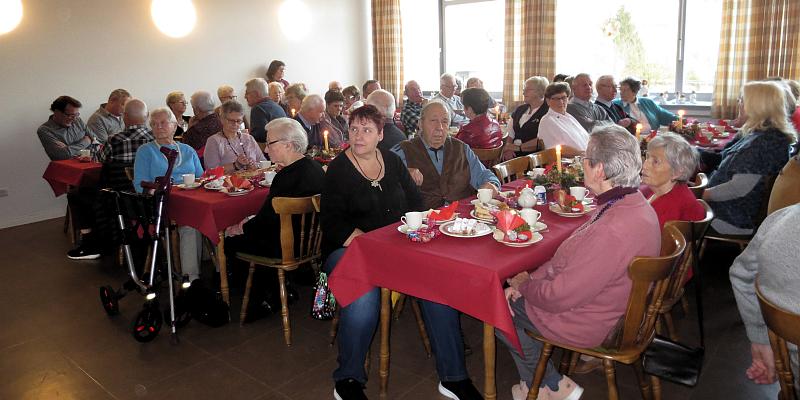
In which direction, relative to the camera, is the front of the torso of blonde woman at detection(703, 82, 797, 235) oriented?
to the viewer's left

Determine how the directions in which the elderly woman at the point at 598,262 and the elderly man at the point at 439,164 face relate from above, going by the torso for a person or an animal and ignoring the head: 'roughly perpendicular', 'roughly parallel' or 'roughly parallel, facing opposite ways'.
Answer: roughly perpendicular

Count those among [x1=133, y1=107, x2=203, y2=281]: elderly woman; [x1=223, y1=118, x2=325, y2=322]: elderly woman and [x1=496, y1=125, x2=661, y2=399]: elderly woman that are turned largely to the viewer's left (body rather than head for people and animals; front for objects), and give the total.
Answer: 2

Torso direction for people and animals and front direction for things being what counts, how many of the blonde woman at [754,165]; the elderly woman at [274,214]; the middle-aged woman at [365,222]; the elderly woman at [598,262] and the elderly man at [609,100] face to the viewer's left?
3

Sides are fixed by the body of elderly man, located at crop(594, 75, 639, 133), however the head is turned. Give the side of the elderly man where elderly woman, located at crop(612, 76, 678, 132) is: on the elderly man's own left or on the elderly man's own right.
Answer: on the elderly man's own left

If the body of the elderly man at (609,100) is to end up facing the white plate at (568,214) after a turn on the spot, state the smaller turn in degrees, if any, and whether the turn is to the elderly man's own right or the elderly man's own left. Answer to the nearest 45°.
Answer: approximately 45° to the elderly man's own right

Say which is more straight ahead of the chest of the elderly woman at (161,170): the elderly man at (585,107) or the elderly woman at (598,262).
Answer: the elderly woman

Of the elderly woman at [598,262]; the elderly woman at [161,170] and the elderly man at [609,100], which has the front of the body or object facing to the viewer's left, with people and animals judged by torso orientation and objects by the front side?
the elderly woman at [598,262]

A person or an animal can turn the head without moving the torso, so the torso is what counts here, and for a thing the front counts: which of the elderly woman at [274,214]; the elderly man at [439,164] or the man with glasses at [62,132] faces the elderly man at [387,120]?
the man with glasses

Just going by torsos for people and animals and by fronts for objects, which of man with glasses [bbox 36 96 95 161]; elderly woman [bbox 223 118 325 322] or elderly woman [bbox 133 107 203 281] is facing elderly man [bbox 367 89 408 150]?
the man with glasses

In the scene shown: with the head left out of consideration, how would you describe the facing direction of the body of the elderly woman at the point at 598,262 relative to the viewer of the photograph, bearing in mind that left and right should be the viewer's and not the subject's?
facing to the left of the viewer

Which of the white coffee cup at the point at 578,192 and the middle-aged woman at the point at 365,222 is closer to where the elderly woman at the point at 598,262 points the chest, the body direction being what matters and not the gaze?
the middle-aged woman
